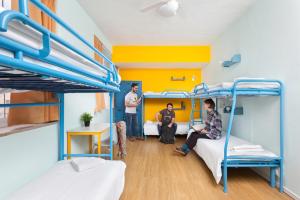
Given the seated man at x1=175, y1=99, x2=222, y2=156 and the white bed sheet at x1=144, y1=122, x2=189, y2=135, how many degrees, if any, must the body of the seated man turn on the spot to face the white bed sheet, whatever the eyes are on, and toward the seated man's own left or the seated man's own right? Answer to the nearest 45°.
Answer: approximately 45° to the seated man's own right

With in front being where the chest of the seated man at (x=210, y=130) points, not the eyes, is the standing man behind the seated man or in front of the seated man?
in front

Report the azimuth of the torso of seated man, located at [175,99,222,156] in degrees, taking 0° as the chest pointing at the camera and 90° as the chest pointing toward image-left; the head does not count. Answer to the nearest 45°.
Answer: approximately 90°
